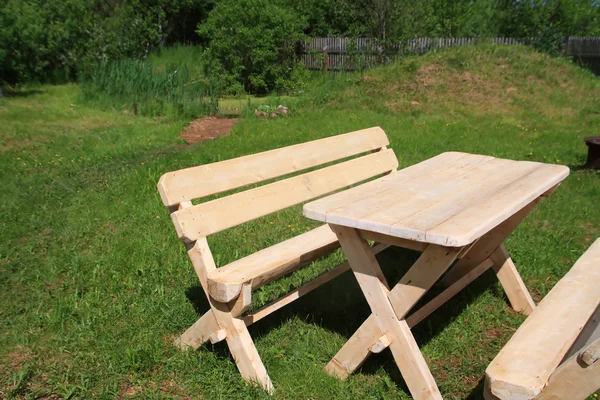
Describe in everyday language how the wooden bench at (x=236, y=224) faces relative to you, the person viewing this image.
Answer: facing the viewer and to the right of the viewer

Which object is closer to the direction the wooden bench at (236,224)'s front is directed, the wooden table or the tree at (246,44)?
the wooden table

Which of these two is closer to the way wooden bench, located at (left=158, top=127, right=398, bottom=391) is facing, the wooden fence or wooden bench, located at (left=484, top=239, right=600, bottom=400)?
the wooden bench

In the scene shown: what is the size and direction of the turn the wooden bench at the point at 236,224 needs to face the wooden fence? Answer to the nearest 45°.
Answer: approximately 135° to its left

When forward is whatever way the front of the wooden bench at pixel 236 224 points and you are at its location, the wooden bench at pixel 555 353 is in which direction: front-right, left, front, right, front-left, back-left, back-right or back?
front

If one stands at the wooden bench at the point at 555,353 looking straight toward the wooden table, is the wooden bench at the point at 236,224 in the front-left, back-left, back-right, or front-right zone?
front-left

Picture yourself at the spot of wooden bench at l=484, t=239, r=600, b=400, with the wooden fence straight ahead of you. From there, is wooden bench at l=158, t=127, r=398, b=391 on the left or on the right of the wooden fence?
left

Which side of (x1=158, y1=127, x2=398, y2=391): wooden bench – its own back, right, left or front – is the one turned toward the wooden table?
front

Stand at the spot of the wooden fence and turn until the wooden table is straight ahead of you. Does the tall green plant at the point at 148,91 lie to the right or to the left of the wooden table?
right

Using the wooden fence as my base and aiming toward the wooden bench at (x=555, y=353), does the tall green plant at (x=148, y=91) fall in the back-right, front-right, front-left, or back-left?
front-right

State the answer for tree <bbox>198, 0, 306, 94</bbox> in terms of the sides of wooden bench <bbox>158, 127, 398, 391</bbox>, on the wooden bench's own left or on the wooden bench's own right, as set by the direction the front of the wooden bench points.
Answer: on the wooden bench's own left

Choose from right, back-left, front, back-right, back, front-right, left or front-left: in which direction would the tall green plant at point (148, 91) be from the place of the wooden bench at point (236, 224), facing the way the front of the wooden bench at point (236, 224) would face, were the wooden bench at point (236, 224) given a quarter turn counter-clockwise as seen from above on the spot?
front-left
